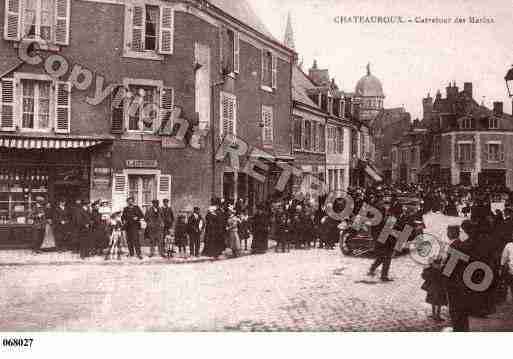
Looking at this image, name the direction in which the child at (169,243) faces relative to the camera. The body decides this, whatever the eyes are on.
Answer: toward the camera

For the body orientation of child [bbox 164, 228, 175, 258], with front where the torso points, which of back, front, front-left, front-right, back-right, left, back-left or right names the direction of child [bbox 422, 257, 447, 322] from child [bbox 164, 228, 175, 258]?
front-left

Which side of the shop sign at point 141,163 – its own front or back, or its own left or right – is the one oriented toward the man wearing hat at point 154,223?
front

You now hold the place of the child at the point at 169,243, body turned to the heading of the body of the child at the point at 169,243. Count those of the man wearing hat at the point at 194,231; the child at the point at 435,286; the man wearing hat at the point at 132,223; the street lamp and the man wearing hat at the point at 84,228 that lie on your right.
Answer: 2

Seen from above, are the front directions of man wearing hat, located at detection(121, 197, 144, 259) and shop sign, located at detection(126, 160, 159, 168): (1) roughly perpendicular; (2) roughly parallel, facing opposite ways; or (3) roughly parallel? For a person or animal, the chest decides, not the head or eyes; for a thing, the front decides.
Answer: roughly parallel

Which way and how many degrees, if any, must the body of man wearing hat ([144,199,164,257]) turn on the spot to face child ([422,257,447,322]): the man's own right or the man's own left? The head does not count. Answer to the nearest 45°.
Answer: approximately 45° to the man's own left

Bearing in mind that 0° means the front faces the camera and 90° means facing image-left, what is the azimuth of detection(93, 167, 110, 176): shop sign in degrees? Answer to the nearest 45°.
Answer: approximately 0°

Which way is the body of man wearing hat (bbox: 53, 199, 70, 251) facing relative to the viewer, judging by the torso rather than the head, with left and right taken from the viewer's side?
facing the viewer

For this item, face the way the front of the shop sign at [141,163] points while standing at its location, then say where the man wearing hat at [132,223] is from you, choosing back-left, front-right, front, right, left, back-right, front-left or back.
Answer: front

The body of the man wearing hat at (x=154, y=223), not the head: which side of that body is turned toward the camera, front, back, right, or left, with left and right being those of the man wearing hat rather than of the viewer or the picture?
front

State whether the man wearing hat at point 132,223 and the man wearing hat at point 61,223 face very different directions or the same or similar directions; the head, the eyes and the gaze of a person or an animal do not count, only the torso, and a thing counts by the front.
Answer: same or similar directions

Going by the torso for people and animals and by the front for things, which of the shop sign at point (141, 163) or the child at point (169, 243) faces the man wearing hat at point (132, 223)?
the shop sign

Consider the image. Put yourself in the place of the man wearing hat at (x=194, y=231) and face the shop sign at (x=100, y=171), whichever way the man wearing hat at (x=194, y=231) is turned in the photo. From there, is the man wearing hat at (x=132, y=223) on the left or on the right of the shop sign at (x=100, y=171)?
left

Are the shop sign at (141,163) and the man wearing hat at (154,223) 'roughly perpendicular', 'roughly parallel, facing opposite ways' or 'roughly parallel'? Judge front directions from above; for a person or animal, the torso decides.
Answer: roughly parallel
